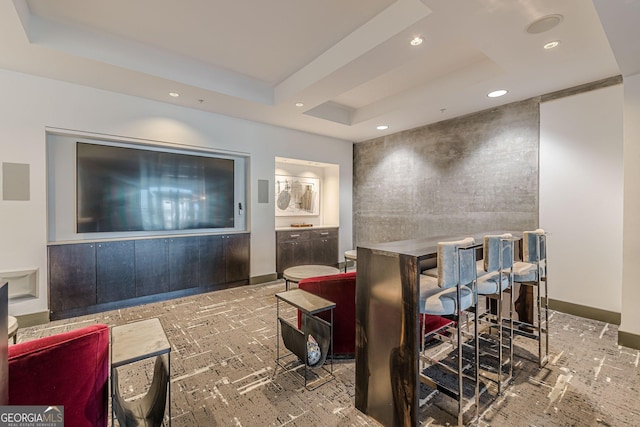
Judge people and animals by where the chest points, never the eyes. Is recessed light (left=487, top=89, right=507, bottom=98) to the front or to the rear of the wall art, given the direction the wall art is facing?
to the front

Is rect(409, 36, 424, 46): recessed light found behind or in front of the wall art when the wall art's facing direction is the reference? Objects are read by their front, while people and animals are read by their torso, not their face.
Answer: in front

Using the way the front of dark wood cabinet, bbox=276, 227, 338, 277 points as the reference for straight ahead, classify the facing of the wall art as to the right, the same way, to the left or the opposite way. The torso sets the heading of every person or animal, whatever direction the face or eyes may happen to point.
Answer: the same way

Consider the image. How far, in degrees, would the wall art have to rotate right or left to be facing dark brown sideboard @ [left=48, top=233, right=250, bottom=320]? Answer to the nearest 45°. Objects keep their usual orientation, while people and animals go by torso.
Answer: approximately 90° to its right

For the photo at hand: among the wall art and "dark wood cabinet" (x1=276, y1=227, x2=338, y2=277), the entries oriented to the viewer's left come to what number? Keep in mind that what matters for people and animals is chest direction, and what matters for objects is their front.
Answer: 0

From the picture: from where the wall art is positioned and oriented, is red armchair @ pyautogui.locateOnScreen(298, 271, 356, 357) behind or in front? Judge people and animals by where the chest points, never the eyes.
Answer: in front

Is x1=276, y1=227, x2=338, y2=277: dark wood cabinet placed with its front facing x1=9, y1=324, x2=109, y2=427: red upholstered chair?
no

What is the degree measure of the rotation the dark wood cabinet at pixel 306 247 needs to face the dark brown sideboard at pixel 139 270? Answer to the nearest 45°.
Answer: approximately 90° to its right

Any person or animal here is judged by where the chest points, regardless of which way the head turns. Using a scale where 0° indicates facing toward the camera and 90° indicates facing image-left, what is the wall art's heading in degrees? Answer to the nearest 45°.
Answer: approximately 315°

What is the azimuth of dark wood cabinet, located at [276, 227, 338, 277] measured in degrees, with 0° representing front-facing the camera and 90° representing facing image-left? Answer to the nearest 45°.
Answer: approximately 315°

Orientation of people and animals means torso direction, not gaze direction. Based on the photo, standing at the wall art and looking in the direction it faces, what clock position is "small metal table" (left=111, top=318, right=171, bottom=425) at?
The small metal table is roughly at 2 o'clock from the wall art.

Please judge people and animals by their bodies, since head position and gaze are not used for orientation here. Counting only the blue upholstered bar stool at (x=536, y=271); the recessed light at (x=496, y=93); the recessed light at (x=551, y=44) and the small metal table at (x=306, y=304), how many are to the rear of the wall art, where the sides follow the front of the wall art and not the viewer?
0

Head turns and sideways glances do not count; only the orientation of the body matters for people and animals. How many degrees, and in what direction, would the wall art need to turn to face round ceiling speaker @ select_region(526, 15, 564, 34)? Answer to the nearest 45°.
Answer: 0° — it already faces it
